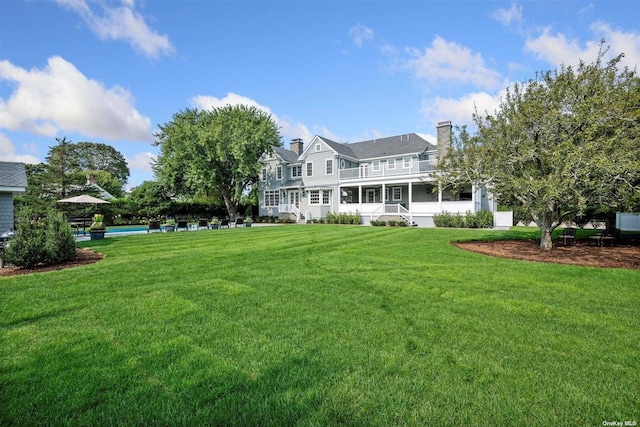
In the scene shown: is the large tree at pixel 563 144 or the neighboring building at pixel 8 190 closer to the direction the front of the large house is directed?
the neighboring building

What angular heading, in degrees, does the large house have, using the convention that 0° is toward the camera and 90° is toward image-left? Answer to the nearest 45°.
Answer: approximately 45°
